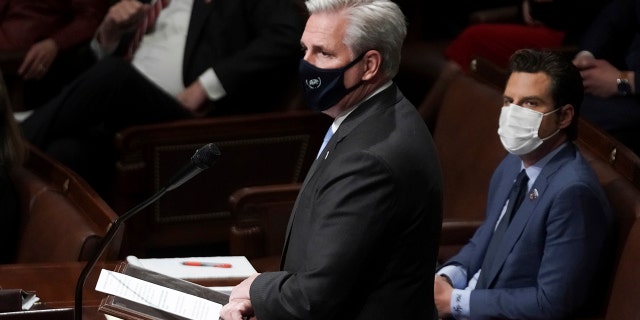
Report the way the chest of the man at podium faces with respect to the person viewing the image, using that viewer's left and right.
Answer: facing to the left of the viewer

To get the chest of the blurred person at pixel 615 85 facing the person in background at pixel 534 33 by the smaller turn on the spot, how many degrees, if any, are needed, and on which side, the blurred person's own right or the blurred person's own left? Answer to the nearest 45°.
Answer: approximately 90° to the blurred person's own right

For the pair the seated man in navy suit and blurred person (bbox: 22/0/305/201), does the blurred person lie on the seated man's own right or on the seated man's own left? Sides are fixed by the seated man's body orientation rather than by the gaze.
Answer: on the seated man's own right

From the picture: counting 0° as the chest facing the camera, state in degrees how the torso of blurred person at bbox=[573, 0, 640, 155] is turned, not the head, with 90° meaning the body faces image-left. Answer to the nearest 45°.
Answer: approximately 45°

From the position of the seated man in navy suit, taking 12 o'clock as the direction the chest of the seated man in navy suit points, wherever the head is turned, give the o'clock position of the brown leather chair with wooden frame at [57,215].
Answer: The brown leather chair with wooden frame is roughly at 1 o'clock from the seated man in navy suit.

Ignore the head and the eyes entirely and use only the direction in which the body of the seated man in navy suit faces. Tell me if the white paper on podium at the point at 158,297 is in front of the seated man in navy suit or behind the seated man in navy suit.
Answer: in front
